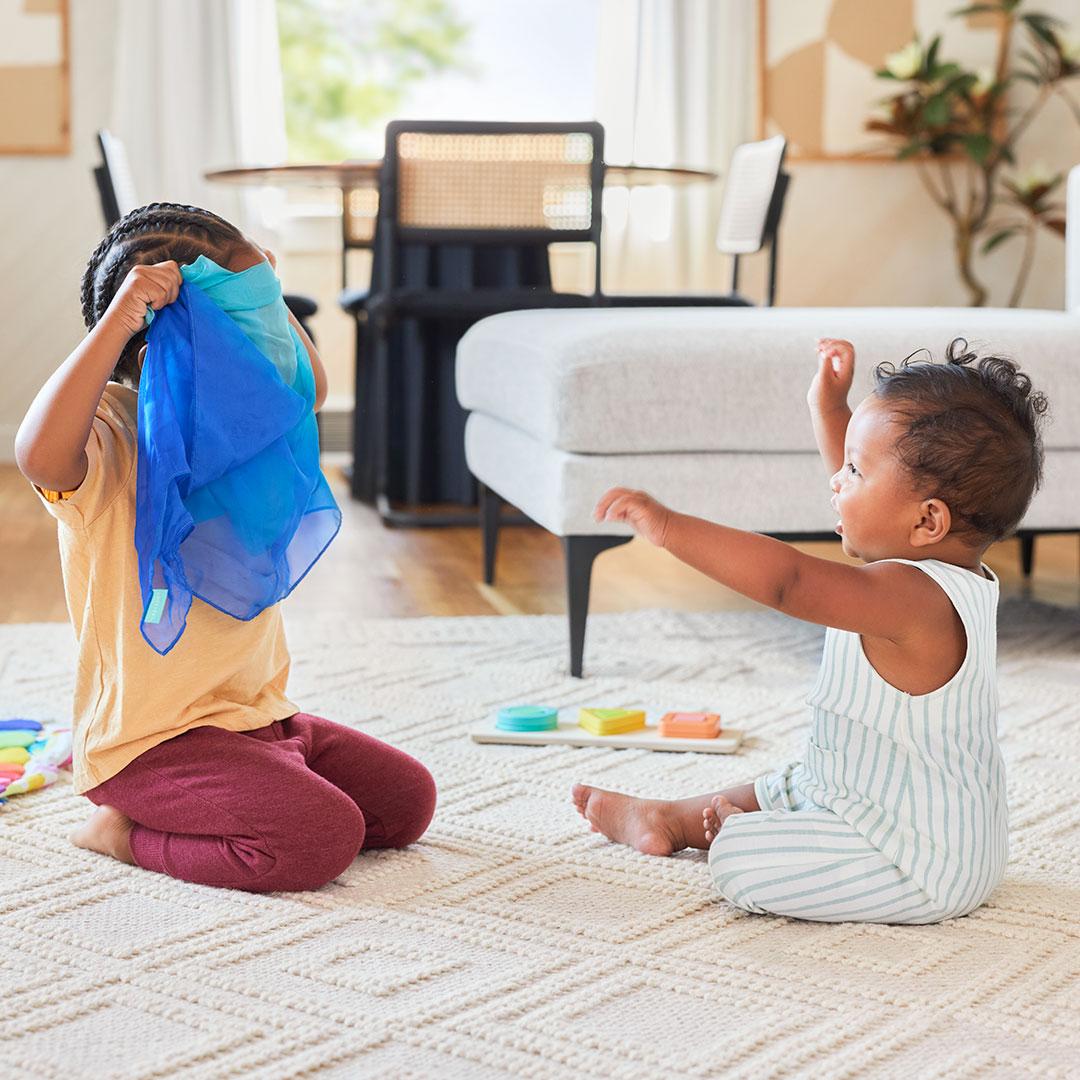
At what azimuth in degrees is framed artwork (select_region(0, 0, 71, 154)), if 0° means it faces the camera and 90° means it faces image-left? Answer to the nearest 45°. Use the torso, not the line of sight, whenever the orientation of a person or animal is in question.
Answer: approximately 0°

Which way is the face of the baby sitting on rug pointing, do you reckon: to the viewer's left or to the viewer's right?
to the viewer's left

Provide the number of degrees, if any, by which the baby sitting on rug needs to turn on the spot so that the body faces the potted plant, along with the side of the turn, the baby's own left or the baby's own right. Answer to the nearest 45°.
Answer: approximately 90° to the baby's own right

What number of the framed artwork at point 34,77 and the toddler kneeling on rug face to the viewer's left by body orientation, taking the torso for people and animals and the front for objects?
0

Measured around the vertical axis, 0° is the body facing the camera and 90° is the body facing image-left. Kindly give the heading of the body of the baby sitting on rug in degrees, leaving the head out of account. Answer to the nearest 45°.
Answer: approximately 90°

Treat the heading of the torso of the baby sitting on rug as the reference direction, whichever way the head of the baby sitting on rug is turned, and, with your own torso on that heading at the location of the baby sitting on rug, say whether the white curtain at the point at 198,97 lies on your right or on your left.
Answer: on your right
